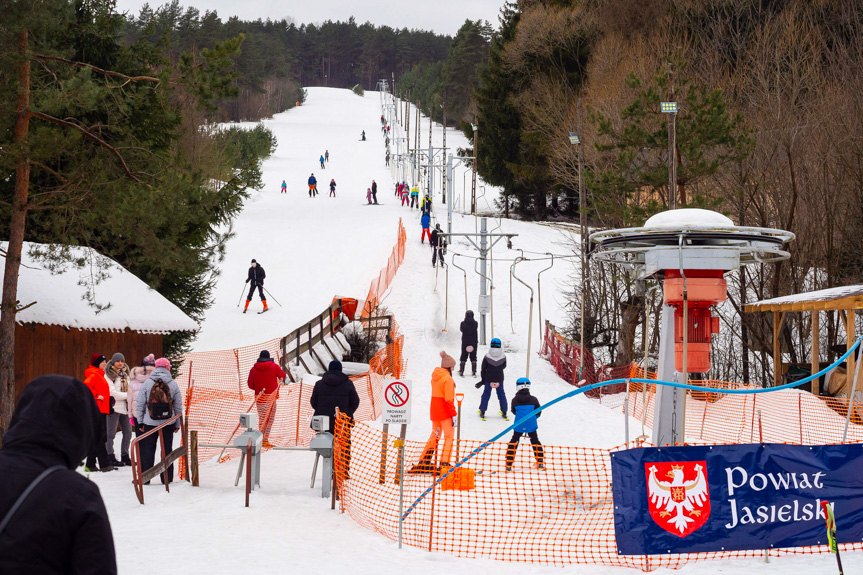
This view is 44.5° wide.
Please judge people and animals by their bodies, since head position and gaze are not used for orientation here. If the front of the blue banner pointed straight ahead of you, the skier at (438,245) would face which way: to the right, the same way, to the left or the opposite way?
the opposite way

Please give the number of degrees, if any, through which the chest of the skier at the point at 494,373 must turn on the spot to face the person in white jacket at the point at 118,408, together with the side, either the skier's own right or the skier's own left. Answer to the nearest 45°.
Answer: approximately 135° to the skier's own left

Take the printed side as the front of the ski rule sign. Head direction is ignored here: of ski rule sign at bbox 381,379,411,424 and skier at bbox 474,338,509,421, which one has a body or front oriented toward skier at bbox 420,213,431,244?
skier at bbox 474,338,509,421

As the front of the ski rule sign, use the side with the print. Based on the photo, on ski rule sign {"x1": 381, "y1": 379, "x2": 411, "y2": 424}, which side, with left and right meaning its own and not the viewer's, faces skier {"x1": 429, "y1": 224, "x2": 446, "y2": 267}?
back

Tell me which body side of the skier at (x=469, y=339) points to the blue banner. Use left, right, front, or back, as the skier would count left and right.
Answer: back

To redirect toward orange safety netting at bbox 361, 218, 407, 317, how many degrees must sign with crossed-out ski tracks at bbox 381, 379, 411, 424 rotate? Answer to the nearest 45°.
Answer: approximately 180°

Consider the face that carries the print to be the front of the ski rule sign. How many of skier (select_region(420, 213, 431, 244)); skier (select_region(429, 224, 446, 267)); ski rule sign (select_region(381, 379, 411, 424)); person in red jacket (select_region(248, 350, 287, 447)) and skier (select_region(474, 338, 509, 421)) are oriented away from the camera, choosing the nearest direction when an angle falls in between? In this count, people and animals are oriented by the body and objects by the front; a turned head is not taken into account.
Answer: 4

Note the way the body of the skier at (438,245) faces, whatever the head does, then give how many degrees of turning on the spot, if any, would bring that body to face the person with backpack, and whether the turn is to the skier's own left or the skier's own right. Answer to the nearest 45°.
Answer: approximately 180°

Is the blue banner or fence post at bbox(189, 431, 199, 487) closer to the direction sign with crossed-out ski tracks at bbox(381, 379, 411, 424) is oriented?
the blue banner
